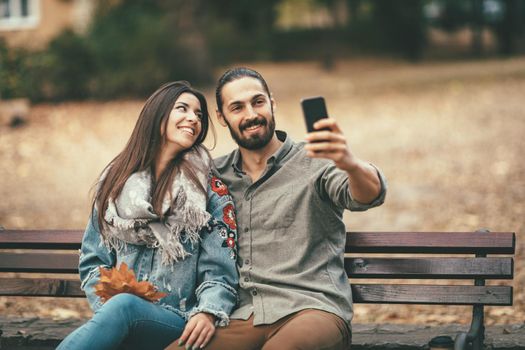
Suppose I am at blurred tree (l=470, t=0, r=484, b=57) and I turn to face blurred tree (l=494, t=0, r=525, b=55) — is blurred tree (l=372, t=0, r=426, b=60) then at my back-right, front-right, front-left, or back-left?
back-right

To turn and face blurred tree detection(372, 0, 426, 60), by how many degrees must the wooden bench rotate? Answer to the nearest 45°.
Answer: approximately 180°

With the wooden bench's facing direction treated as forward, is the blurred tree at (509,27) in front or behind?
behind

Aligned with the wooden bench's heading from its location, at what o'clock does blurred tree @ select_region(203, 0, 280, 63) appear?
The blurred tree is roughly at 6 o'clock from the wooden bench.

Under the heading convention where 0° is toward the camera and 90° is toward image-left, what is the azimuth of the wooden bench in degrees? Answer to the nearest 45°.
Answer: approximately 0°

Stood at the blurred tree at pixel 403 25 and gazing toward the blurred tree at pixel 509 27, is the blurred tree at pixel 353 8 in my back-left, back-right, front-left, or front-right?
back-left

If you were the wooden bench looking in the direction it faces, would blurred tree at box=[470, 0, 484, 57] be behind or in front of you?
behind

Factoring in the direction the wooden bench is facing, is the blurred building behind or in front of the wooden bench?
behind

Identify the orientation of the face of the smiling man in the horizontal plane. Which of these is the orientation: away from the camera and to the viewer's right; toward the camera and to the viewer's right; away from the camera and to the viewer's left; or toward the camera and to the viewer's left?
toward the camera and to the viewer's right

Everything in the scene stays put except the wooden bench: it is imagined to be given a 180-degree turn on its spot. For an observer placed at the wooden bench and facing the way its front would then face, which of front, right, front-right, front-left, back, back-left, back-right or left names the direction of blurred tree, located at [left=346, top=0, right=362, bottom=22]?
front
